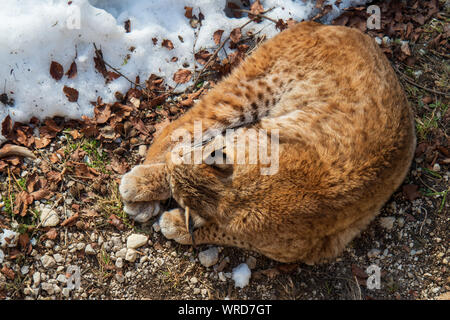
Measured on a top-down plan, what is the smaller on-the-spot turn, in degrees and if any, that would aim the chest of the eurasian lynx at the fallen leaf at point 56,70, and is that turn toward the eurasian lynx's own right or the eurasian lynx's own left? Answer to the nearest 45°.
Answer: approximately 45° to the eurasian lynx's own right

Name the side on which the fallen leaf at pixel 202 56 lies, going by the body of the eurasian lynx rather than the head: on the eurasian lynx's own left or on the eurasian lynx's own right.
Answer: on the eurasian lynx's own right

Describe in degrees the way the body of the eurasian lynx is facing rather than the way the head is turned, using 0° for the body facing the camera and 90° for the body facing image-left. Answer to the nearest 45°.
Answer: approximately 90°

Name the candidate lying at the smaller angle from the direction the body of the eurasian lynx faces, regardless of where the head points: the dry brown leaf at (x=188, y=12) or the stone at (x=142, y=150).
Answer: the stone

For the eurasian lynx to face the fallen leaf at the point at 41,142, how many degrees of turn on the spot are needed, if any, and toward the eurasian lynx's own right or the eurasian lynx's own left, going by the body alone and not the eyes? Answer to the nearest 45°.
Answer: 0° — it already faces it

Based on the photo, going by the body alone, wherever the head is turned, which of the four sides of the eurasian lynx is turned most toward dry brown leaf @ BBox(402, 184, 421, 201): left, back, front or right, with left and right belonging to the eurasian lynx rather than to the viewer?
back

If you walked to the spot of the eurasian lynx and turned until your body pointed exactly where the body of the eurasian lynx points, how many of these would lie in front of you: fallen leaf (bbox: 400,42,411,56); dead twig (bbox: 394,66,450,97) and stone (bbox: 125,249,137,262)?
1

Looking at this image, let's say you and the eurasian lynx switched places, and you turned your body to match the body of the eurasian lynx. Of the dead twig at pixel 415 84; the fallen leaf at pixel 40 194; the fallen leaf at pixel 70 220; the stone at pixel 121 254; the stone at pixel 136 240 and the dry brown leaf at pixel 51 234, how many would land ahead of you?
5
